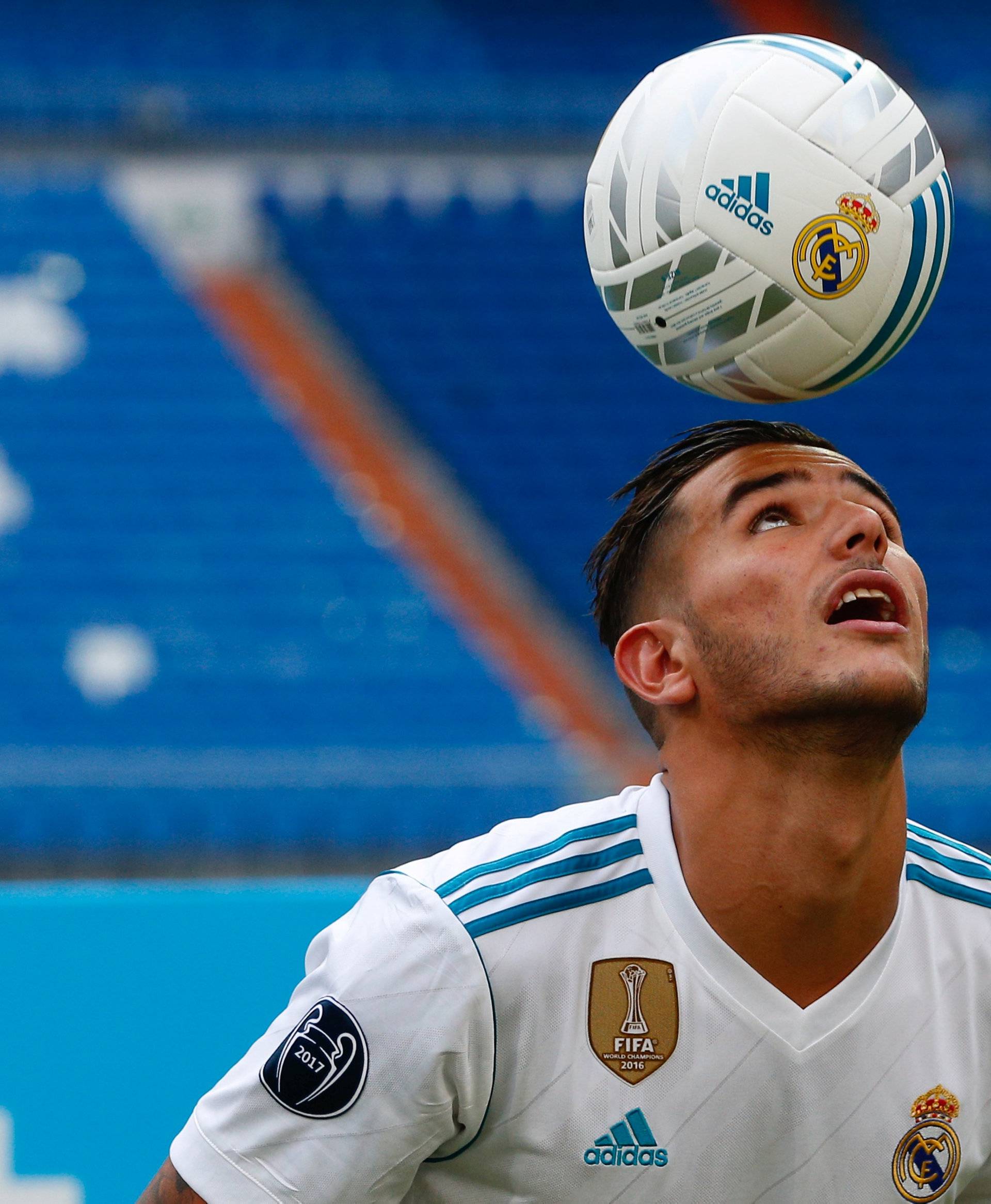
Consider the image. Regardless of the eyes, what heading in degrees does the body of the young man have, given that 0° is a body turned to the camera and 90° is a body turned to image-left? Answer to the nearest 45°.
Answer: approximately 315°
